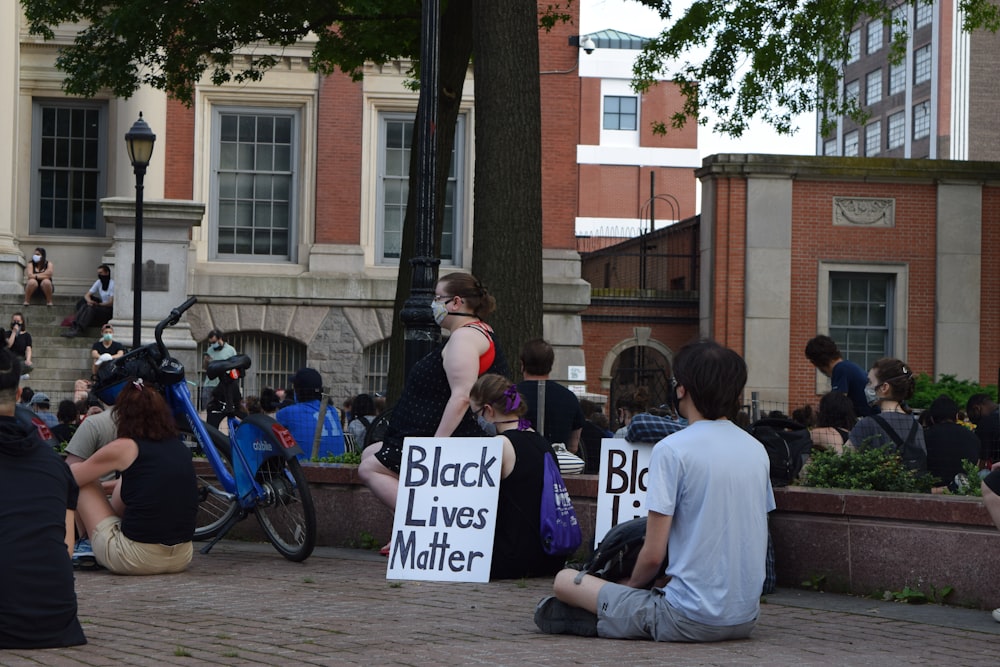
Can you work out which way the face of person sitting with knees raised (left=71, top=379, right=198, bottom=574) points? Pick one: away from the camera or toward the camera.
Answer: away from the camera

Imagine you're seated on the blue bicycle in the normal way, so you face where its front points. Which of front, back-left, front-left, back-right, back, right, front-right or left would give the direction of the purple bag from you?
back

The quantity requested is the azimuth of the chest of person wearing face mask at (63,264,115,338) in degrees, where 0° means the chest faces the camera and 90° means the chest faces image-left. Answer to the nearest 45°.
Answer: approximately 45°

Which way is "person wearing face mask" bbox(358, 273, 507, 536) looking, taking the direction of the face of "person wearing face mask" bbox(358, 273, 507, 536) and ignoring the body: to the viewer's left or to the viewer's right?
to the viewer's left

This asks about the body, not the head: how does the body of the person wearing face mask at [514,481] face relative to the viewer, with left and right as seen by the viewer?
facing away from the viewer and to the left of the viewer

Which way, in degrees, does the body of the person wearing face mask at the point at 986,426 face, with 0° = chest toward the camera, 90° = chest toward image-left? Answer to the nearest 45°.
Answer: approximately 135°

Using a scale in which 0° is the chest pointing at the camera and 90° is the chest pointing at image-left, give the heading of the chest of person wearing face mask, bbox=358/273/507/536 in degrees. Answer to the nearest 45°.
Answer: approximately 90°
